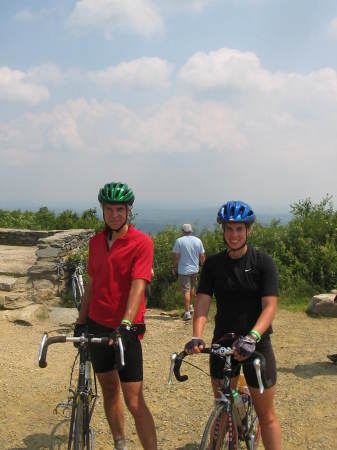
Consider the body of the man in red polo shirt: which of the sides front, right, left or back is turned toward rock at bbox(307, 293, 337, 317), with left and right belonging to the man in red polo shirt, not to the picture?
back

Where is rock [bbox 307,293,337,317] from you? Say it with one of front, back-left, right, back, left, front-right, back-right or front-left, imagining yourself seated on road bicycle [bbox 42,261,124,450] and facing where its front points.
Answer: back-left

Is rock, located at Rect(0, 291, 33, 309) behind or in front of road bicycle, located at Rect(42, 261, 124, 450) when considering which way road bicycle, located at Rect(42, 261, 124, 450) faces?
behind

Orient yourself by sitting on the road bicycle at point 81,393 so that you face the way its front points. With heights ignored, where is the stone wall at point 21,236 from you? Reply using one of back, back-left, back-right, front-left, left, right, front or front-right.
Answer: back

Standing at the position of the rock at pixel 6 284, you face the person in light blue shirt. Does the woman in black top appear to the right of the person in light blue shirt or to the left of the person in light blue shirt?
right

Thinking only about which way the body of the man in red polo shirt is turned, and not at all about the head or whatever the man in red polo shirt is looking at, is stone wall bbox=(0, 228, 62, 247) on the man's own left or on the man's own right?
on the man's own right

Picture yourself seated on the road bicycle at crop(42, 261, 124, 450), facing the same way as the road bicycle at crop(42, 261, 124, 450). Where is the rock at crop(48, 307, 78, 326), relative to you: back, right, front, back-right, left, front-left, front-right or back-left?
back
